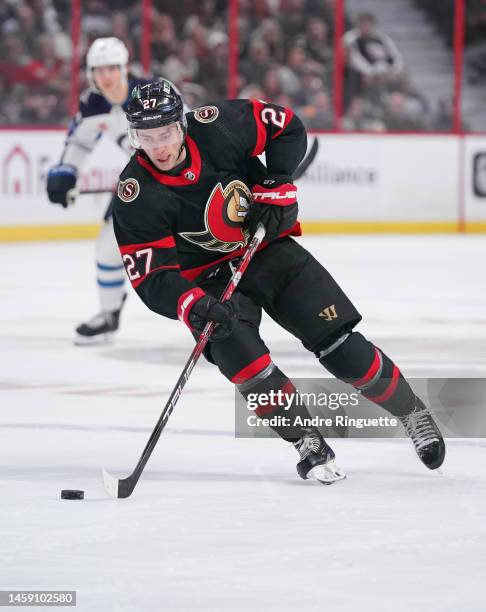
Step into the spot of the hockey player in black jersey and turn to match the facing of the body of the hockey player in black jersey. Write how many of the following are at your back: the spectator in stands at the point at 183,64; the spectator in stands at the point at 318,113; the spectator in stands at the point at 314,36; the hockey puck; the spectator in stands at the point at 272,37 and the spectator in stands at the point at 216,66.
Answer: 5

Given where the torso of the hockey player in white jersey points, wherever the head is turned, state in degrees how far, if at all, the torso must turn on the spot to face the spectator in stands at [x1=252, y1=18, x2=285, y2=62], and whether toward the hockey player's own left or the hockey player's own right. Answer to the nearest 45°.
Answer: approximately 180°

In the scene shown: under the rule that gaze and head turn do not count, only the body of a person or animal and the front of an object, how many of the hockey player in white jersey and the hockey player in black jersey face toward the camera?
2

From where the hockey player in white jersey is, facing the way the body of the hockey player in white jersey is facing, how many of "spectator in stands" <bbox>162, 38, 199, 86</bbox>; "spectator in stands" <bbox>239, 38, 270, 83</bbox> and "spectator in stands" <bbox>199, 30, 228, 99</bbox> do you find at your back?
3

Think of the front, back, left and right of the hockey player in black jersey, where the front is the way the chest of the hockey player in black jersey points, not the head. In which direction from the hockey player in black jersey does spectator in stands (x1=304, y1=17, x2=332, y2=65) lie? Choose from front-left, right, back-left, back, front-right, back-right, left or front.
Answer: back

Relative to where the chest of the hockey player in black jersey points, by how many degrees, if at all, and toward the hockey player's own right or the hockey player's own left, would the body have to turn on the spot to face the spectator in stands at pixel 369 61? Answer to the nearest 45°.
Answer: approximately 180°

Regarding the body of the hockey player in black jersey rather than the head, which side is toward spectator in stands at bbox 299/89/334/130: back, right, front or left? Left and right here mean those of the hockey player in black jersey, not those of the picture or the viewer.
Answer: back

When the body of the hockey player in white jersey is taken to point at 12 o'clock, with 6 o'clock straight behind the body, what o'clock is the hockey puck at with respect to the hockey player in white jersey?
The hockey puck is roughly at 12 o'clock from the hockey player in white jersey.

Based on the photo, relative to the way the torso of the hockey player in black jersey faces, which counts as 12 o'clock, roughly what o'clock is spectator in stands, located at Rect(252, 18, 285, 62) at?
The spectator in stands is roughly at 6 o'clock from the hockey player in black jersey.

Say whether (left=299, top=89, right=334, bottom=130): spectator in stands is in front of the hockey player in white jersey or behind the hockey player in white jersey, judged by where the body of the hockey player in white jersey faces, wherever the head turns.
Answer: behind
